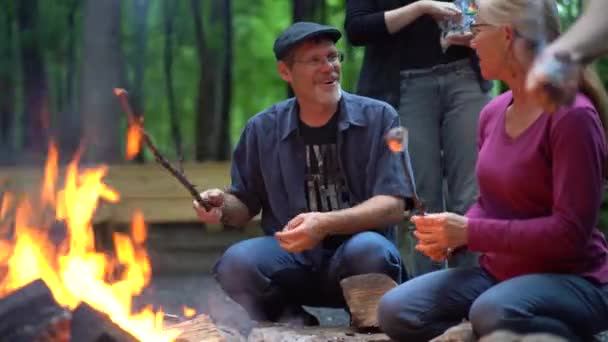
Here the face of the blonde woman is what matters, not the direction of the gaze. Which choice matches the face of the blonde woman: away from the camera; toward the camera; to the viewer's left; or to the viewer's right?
to the viewer's left

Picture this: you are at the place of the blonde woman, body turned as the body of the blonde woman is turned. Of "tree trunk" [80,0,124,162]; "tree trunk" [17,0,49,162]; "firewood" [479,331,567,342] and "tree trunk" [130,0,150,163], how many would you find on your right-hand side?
3

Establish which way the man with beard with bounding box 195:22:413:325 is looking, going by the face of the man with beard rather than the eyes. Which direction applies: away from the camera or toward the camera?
toward the camera

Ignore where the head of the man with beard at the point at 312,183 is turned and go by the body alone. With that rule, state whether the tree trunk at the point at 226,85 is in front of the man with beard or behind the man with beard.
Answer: behind

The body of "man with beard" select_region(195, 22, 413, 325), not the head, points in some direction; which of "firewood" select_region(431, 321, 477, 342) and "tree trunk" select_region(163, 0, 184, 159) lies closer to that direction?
the firewood

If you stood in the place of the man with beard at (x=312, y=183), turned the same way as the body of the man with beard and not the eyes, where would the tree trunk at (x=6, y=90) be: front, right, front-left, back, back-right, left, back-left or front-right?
back-right

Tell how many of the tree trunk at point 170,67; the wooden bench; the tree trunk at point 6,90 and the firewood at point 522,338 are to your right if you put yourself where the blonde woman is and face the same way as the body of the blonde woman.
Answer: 3

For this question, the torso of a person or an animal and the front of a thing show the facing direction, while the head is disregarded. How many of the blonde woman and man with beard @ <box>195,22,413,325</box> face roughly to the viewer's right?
0

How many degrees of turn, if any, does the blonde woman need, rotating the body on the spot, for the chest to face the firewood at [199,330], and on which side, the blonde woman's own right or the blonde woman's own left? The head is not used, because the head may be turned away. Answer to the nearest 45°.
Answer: approximately 45° to the blonde woman's own right

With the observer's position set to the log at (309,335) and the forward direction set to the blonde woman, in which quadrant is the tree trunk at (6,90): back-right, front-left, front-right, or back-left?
back-left

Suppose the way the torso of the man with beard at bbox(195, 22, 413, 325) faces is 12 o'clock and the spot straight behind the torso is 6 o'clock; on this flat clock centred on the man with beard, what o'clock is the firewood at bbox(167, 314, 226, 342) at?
The firewood is roughly at 1 o'clock from the man with beard.

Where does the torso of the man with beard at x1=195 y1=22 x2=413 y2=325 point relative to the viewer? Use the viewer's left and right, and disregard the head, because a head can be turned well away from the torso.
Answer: facing the viewer

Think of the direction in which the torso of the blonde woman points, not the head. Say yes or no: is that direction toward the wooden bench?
no

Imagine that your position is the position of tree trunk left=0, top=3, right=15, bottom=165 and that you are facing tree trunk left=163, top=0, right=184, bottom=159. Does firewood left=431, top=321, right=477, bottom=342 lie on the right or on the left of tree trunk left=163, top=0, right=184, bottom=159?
right
